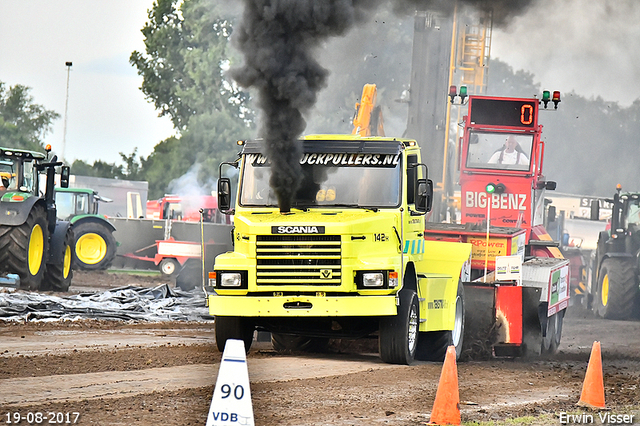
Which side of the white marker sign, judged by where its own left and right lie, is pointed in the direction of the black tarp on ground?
back

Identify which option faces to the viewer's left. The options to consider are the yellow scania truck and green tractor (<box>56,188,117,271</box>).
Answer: the green tractor

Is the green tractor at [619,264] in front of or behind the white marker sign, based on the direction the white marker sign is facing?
behind

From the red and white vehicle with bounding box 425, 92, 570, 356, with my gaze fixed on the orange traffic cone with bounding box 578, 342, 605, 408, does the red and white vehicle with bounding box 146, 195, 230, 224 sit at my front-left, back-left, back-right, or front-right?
back-right

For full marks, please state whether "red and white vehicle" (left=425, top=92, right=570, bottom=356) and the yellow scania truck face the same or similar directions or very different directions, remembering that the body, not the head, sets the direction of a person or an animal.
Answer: same or similar directions

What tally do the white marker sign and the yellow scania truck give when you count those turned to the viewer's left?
0

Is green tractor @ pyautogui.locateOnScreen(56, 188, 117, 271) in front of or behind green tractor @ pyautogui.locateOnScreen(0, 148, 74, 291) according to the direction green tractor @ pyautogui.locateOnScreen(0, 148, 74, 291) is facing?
in front

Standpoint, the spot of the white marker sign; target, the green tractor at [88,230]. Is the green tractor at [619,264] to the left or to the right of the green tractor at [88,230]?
right

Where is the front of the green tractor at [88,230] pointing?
to the viewer's left

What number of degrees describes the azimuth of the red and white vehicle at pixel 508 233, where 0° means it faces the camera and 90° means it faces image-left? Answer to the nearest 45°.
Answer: approximately 0°

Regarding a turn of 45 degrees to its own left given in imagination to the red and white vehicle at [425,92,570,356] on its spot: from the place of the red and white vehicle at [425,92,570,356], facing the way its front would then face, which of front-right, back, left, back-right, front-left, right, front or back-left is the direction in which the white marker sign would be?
front-right

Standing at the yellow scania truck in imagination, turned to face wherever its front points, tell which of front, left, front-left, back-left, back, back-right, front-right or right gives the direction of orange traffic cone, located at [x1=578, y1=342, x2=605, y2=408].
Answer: front-left

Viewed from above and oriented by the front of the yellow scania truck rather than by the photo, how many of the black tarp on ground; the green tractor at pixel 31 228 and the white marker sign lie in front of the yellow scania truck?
1

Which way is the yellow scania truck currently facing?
toward the camera

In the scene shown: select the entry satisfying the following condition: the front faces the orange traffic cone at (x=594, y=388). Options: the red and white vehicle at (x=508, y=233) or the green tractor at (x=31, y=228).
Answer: the red and white vehicle
